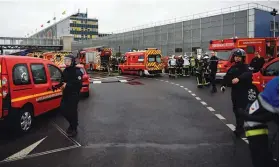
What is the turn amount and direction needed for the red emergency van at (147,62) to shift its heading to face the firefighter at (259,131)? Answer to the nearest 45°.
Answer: approximately 135° to its left

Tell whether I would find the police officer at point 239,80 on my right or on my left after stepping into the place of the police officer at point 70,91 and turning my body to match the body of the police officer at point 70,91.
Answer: on my left

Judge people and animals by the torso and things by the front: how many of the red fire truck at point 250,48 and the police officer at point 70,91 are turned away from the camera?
0

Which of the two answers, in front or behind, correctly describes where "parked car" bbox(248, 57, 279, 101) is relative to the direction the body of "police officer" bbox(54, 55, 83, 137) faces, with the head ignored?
behind

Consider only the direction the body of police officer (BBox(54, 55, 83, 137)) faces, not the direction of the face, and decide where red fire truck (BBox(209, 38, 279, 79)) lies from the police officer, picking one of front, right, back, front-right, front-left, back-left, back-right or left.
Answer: back
